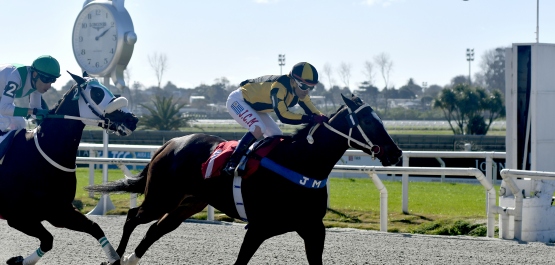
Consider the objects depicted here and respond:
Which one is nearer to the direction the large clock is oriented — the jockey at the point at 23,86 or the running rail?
the jockey

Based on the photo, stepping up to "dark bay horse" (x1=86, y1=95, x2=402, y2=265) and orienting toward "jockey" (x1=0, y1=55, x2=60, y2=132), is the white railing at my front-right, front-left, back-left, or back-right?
back-right

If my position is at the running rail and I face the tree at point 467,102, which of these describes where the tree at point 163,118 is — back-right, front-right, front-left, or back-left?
front-left

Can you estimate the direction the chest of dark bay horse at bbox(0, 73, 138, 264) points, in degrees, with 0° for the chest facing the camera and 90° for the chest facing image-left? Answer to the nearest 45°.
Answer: approximately 270°

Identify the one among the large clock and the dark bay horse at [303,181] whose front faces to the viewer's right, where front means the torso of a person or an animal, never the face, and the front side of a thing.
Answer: the dark bay horse

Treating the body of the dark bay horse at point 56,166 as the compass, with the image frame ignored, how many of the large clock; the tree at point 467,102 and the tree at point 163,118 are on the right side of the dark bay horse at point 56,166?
0

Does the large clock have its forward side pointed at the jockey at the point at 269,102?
no

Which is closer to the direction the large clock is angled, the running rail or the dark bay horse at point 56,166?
the dark bay horse

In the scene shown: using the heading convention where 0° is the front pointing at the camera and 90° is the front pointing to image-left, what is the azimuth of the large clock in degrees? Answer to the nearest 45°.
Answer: approximately 45°

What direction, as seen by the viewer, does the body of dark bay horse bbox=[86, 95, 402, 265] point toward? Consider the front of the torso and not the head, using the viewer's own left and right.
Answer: facing to the right of the viewer

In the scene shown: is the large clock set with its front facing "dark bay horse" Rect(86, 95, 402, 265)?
no

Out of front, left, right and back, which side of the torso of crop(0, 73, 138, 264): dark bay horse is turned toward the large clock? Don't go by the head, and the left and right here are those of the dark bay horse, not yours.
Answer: left

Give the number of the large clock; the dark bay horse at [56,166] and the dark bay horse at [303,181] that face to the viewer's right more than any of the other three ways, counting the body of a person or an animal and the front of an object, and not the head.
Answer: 2

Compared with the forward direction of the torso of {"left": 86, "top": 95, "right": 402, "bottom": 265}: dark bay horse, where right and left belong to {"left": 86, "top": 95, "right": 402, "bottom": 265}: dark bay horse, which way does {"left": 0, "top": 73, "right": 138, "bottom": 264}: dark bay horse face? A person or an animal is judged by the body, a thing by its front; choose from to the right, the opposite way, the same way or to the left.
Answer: the same way

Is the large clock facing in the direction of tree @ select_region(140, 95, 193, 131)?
no
